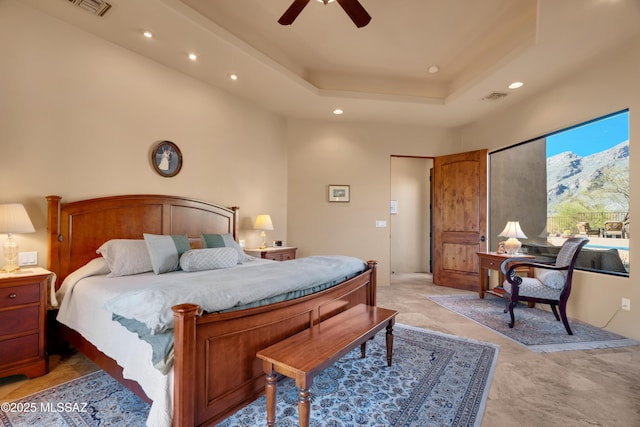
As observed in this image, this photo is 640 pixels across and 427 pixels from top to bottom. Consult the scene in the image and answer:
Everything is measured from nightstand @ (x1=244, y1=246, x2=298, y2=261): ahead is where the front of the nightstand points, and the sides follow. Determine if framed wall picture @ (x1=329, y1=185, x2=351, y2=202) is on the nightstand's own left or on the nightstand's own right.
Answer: on the nightstand's own left

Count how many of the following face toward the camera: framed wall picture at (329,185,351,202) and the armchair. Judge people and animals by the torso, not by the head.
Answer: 1

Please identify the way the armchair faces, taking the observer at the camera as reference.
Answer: facing to the left of the viewer

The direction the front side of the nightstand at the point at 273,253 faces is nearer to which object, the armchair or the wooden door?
the armchair

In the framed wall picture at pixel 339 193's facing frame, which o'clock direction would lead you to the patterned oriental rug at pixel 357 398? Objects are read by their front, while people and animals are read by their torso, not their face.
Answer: The patterned oriental rug is roughly at 12 o'clock from the framed wall picture.

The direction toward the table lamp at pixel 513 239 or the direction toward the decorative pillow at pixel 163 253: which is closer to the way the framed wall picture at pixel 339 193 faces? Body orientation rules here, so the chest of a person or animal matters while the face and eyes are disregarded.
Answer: the decorative pillow
